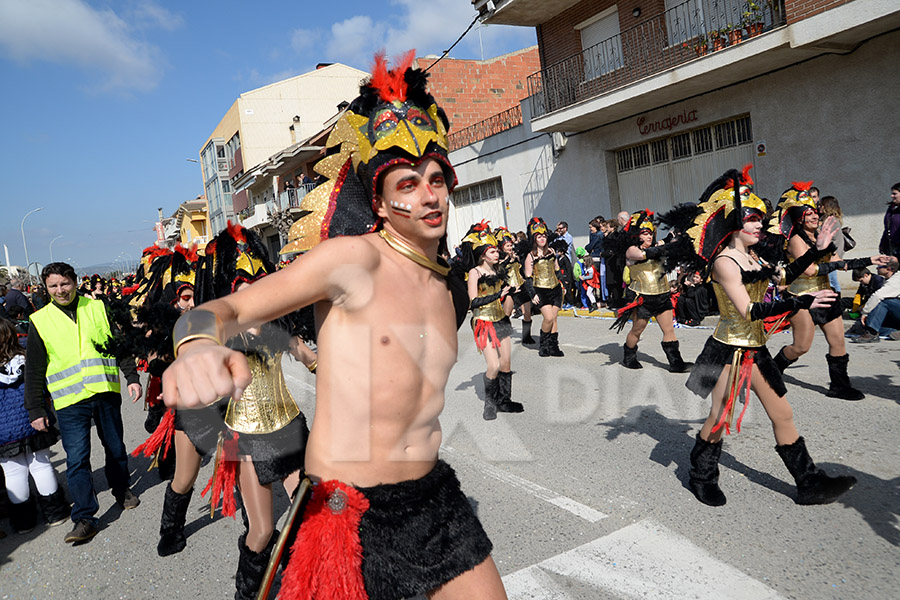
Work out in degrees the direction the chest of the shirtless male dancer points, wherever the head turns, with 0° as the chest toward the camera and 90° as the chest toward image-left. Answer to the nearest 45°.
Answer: approximately 315°

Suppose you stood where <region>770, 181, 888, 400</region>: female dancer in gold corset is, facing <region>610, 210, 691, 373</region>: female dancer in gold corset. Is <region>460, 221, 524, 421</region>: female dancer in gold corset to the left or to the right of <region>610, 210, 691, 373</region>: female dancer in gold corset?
left

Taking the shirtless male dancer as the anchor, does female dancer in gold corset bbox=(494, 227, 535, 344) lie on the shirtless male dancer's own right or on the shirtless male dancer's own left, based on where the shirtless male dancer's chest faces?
on the shirtless male dancer's own left

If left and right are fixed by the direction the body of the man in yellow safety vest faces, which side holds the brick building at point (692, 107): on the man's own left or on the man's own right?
on the man's own left

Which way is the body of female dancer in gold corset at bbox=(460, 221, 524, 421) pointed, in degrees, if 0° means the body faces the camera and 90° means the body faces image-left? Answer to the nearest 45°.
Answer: approximately 315°

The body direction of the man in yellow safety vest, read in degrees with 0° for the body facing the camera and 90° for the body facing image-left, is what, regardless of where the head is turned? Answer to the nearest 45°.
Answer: approximately 0°

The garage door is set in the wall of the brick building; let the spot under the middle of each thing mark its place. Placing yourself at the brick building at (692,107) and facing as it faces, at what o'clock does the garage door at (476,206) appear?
The garage door is roughly at 3 o'clock from the brick building.

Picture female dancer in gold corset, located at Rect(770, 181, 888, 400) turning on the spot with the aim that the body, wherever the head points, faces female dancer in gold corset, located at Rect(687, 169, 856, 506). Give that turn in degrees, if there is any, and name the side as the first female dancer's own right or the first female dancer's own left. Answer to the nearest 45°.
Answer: approximately 45° to the first female dancer's own right
